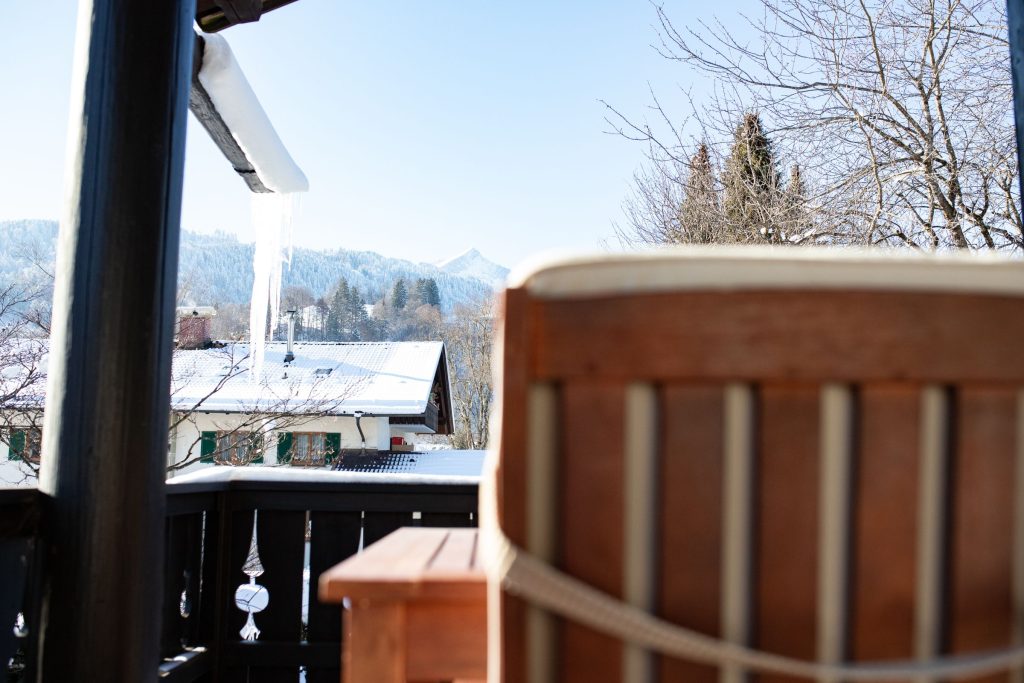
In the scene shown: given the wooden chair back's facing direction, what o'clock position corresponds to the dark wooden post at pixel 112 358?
The dark wooden post is roughly at 10 o'clock from the wooden chair back.

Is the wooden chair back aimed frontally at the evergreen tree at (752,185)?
yes

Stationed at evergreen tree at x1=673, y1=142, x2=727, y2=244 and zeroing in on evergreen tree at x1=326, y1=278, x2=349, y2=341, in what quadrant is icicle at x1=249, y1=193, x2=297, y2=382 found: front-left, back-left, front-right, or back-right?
back-left

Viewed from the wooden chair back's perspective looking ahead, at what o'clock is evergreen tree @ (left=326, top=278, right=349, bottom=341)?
The evergreen tree is roughly at 11 o'clock from the wooden chair back.

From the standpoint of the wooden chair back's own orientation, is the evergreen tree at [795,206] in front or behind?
in front

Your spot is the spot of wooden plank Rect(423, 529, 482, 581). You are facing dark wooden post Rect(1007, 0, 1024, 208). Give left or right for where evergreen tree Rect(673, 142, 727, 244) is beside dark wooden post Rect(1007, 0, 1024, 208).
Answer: left

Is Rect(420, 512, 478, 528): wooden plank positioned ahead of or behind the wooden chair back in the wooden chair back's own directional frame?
ahead

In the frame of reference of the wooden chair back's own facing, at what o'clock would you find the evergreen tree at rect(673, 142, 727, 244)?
The evergreen tree is roughly at 12 o'clock from the wooden chair back.

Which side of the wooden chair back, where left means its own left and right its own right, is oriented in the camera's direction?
back
